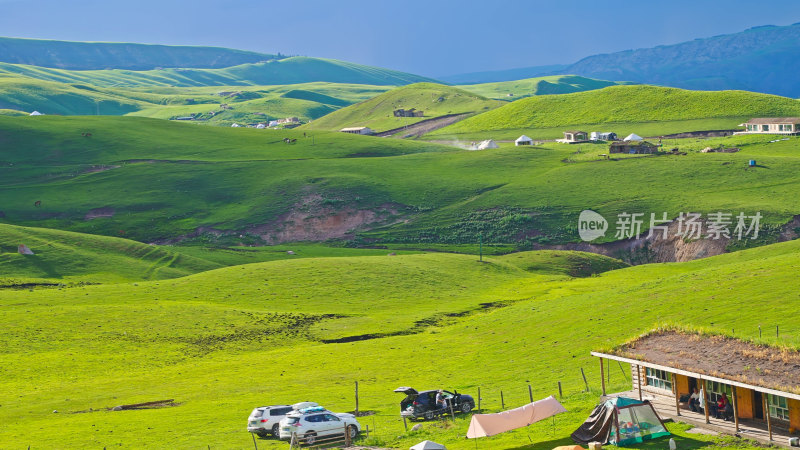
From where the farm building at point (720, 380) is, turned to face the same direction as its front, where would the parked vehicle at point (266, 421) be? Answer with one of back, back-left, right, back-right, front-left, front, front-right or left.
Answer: front-right

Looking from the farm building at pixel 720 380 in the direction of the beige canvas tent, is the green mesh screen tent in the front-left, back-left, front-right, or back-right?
front-left

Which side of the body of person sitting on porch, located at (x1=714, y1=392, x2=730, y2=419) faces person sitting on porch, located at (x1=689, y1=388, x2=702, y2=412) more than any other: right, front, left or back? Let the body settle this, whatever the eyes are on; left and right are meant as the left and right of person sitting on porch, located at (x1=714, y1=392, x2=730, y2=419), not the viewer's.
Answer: right

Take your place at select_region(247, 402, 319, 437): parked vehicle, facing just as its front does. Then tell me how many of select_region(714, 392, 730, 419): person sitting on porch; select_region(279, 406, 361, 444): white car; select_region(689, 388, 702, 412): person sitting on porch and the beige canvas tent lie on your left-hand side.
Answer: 0

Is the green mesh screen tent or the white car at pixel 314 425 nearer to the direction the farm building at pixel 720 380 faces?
the green mesh screen tent

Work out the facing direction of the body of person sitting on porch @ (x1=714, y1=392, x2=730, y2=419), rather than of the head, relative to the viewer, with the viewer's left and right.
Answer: facing the viewer and to the left of the viewer

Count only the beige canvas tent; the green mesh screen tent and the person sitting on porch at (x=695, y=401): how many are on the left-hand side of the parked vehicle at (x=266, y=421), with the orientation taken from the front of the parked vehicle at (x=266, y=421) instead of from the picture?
0

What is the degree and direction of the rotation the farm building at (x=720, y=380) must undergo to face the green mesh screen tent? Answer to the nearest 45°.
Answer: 0° — it already faces it

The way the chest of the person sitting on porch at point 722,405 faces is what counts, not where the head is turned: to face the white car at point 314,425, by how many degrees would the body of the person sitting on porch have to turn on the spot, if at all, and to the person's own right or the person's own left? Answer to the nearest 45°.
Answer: approximately 45° to the person's own right

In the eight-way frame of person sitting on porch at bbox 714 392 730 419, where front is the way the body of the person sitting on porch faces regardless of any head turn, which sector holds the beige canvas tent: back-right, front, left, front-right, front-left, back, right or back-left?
front-right

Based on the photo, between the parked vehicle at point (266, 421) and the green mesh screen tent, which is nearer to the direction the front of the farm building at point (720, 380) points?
the green mesh screen tent

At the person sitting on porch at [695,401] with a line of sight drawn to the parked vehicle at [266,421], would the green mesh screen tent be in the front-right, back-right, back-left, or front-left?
front-left
